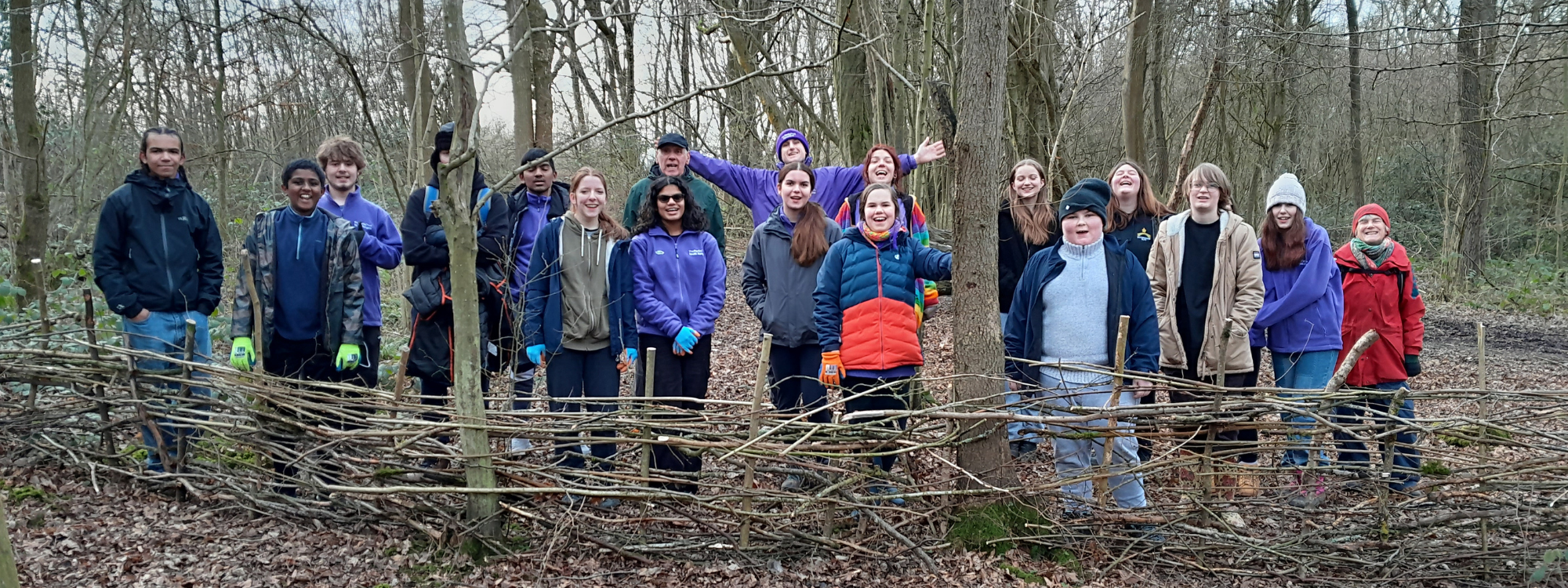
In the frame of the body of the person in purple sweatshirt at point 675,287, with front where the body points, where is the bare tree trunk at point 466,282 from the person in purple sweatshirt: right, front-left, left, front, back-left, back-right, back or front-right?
front-right

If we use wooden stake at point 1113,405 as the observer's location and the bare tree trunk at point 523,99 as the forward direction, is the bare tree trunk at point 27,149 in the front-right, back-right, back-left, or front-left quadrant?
front-left

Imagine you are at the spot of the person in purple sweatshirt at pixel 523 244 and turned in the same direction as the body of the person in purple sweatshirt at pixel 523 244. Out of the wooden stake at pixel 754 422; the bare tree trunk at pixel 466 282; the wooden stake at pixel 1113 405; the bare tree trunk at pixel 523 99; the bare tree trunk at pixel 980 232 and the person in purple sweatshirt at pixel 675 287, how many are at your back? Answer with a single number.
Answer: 1

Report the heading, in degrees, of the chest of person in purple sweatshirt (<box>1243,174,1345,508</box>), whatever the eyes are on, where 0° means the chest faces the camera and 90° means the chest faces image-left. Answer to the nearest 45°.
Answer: approximately 45°

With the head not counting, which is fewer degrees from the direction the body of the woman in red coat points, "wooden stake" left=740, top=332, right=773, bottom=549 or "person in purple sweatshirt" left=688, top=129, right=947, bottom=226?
the wooden stake

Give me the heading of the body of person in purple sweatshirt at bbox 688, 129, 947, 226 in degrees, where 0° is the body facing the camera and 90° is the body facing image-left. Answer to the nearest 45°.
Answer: approximately 0°

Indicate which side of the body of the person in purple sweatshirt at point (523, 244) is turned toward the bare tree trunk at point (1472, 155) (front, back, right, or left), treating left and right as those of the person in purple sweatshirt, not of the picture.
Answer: left

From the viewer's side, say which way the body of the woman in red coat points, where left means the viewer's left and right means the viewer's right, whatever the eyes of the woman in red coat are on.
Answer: facing the viewer

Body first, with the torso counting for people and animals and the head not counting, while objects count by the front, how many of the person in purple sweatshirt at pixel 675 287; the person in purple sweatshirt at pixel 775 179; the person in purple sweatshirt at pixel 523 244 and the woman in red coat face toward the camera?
4

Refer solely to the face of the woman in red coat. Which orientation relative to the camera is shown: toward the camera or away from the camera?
toward the camera

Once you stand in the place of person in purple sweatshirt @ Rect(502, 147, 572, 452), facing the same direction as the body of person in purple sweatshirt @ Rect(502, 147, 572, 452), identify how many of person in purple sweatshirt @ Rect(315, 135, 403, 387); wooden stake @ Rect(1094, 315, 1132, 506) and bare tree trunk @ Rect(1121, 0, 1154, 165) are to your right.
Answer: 1

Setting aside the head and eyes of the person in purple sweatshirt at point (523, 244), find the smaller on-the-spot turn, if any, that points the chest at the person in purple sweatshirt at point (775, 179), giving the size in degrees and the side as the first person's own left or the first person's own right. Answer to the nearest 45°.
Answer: approximately 90° to the first person's own left

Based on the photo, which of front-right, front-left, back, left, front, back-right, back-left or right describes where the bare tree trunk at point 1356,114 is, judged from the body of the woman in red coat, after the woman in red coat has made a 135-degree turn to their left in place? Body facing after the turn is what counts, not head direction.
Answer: front-left

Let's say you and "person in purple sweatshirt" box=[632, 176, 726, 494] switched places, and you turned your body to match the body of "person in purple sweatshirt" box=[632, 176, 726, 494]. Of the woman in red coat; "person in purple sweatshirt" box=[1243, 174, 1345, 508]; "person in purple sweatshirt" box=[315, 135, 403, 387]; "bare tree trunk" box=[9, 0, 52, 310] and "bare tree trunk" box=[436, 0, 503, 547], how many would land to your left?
2

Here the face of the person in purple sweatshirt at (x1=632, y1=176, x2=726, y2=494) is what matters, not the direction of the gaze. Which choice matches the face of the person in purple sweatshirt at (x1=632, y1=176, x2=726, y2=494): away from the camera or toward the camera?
toward the camera
